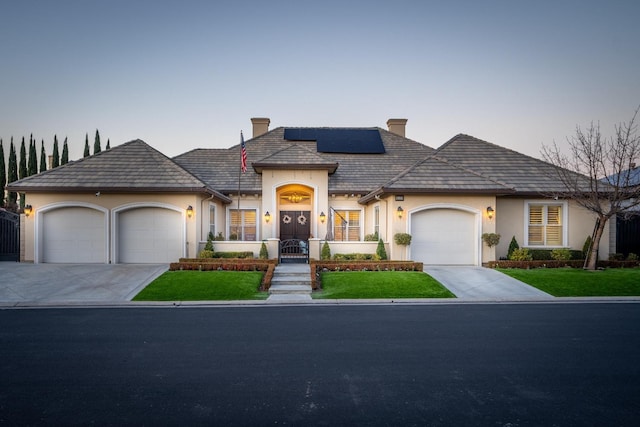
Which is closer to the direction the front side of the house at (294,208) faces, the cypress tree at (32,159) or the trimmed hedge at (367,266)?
the trimmed hedge

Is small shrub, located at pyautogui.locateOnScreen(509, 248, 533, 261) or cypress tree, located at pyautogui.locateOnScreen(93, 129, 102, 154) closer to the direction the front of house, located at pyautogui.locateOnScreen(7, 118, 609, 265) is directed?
the small shrub

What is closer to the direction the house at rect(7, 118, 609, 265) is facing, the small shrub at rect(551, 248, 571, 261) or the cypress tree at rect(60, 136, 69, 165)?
the small shrub

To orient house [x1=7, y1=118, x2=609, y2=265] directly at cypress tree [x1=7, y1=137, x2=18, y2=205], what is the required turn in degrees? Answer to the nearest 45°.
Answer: approximately 135° to its right

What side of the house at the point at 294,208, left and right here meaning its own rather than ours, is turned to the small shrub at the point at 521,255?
left

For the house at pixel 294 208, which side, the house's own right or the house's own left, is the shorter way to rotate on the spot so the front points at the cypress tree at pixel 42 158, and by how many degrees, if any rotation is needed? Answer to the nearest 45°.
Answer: approximately 135° to the house's own right

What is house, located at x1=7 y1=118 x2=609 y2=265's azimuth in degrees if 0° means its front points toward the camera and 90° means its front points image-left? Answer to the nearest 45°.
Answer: approximately 0°
